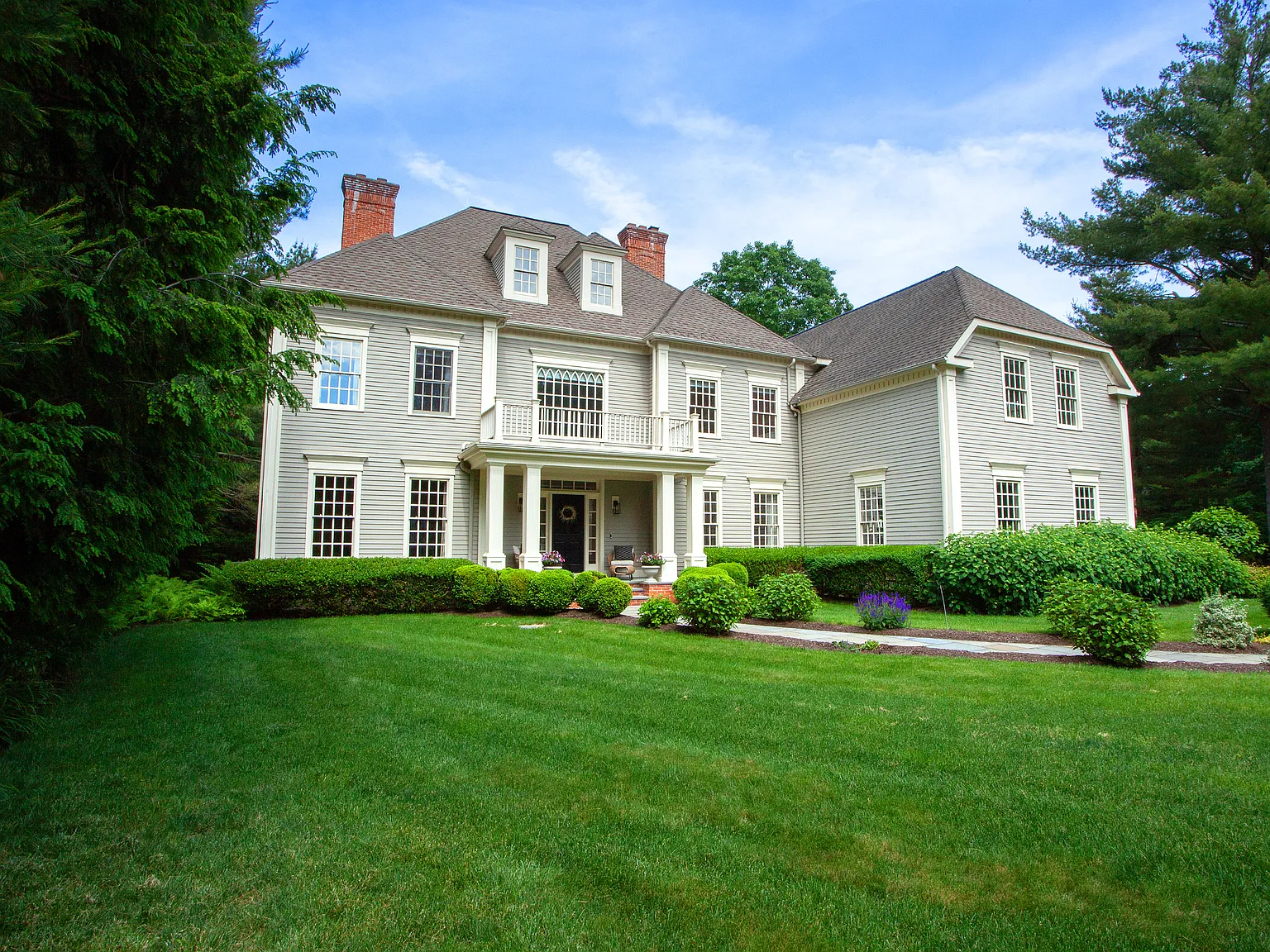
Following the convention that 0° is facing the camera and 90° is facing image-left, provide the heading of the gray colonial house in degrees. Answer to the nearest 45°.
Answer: approximately 315°

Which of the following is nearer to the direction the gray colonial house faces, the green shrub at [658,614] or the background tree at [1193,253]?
the green shrub

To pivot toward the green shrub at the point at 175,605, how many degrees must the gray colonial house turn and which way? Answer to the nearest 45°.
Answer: approximately 90° to its right

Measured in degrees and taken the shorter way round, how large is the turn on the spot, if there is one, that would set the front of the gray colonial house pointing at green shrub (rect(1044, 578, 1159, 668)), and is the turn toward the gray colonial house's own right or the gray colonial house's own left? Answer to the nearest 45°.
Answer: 0° — it already faces it

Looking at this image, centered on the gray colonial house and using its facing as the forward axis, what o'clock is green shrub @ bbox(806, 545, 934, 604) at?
The green shrub is roughly at 11 o'clock from the gray colonial house.

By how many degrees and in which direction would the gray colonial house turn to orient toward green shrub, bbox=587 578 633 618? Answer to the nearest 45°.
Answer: approximately 45° to its right

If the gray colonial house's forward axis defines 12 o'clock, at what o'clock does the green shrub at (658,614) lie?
The green shrub is roughly at 1 o'clock from the gray colonial house.

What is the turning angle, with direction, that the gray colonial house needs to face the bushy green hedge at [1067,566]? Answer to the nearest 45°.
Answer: approximately 45° to its left

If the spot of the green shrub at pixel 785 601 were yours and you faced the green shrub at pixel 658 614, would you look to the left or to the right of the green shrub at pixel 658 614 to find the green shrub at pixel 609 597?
right

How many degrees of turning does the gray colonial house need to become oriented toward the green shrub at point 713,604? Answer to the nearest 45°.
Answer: approximately 45° to its right
